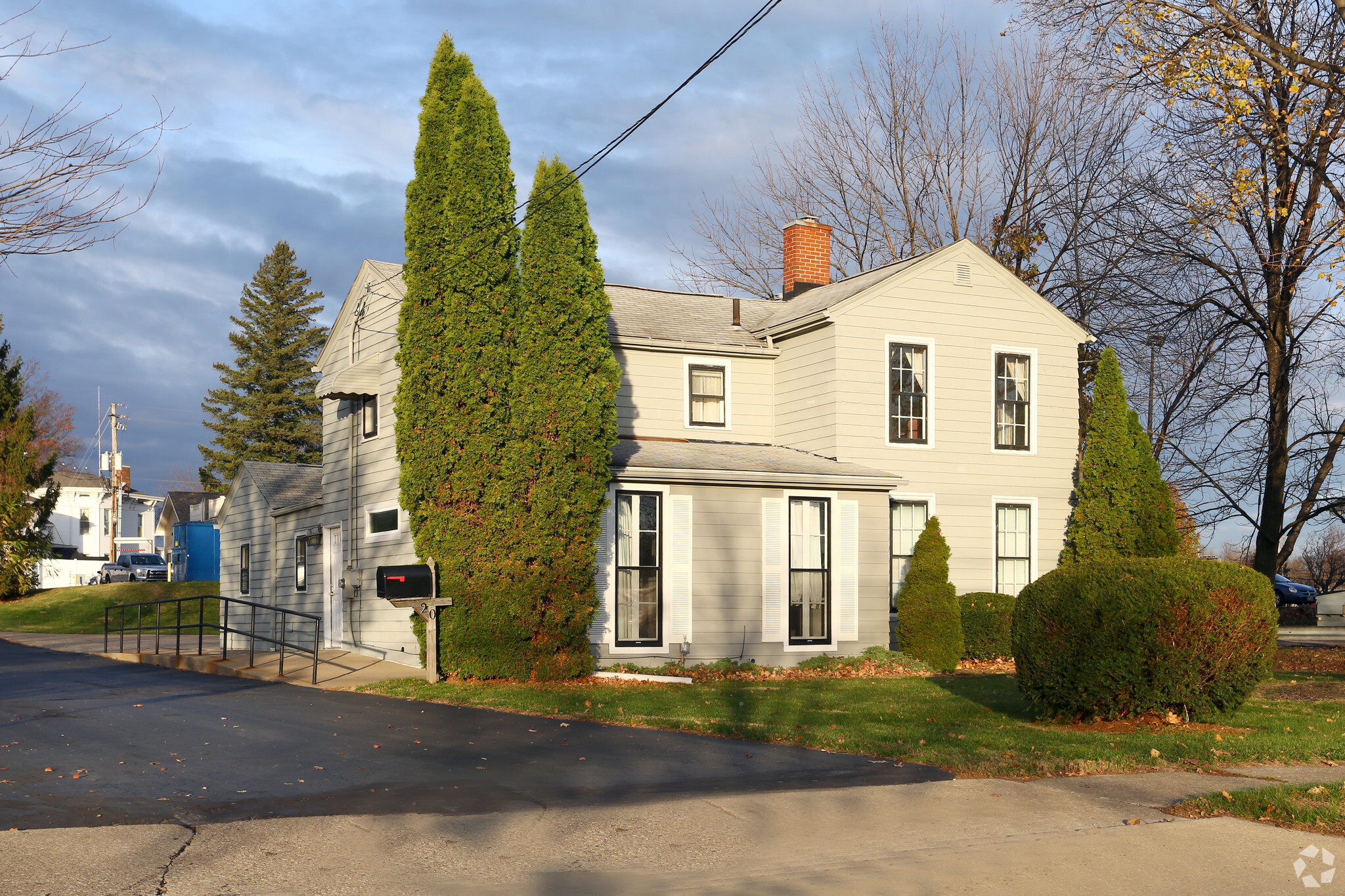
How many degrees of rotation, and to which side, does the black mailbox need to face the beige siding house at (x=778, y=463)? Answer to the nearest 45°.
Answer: approximately 135° to its right

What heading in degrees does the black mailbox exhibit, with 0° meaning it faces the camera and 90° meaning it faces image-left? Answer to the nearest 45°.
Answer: approximately 90°

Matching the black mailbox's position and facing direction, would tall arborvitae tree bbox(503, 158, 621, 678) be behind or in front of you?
behind

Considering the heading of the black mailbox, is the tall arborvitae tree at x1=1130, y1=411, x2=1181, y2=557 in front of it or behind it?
behind

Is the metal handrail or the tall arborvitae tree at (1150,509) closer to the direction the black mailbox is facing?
the metal handrail

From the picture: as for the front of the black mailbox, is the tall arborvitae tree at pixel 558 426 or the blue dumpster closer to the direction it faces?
the blue dumpster

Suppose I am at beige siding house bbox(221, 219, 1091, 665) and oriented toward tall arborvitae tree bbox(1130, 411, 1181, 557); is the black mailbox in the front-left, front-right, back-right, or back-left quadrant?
back-right

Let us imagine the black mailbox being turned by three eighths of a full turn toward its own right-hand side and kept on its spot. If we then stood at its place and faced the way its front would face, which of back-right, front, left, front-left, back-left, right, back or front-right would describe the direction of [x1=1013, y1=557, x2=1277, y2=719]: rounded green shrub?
right
